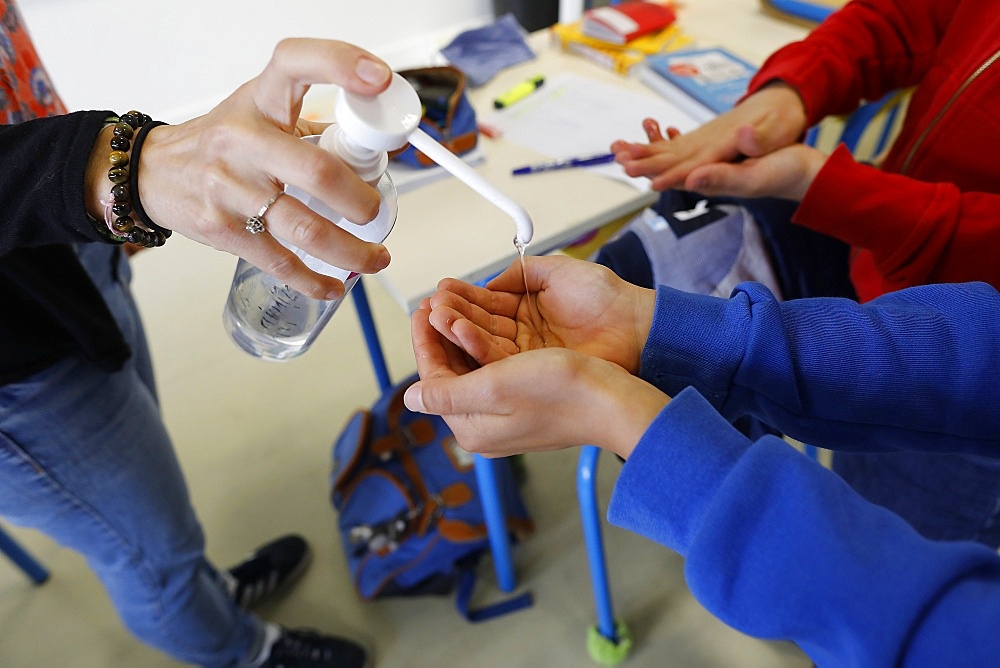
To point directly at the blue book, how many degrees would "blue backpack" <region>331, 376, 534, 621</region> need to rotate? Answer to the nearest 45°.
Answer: approximately 180°

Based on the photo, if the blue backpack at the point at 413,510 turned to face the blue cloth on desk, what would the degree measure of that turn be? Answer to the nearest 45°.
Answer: approximately 180°

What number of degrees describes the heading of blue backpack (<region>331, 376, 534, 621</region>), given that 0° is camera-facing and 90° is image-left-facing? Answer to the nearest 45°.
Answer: approximately 45°
